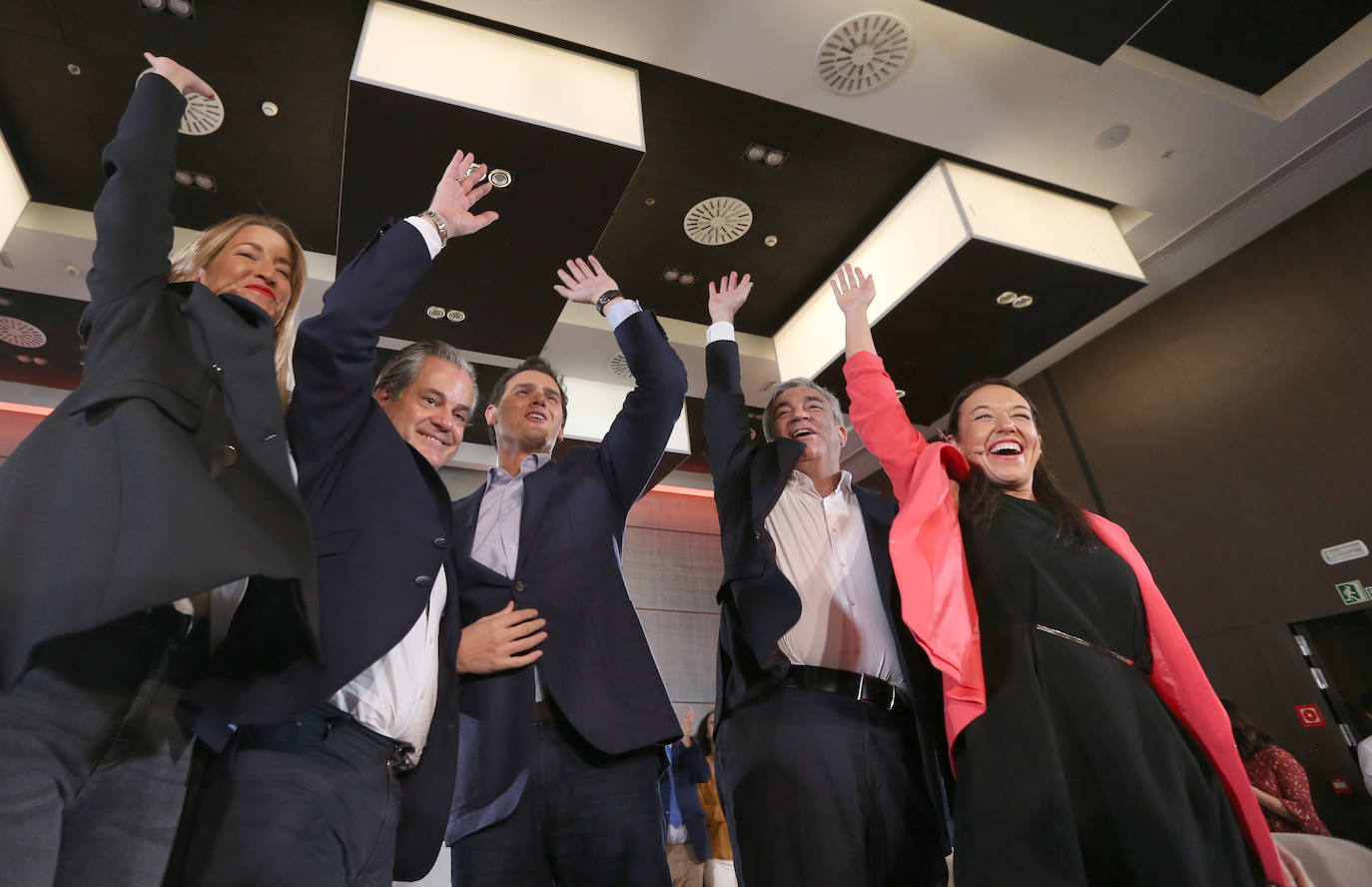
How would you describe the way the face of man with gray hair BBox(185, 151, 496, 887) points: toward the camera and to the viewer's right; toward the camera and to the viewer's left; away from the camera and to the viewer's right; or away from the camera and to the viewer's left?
toward the camera and to the viewer's right

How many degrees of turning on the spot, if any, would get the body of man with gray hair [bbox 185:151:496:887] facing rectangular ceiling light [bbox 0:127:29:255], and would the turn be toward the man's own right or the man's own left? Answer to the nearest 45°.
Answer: approximately 180°

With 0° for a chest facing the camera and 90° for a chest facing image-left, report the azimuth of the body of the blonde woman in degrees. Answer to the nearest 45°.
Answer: approximately 315°

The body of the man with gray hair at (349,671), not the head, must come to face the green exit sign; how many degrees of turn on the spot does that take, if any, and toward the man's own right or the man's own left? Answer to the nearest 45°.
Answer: approximately 45° to the man's own left

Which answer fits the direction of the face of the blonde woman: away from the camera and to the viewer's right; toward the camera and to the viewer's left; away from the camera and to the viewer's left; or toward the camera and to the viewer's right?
toward the camera and to the viewer's right

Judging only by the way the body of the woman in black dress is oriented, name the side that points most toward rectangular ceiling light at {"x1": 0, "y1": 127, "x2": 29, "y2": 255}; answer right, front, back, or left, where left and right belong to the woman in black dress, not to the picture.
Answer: right

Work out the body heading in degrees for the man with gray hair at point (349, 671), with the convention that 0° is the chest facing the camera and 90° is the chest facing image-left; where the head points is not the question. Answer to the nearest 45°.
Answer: approximately 315°
